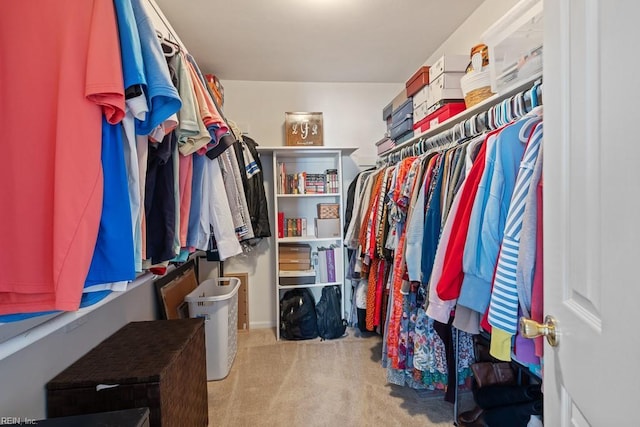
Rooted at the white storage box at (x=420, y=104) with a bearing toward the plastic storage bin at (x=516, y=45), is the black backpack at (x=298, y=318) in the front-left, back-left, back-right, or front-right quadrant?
back-right

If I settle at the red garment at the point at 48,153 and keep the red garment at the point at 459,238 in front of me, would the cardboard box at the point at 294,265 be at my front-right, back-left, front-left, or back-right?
front-left

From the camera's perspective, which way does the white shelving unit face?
toward the camera

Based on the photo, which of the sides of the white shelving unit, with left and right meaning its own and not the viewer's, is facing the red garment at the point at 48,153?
front

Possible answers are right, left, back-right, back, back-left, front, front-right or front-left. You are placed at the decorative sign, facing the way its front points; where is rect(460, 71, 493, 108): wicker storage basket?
front-left

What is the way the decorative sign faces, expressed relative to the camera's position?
facing the viewer

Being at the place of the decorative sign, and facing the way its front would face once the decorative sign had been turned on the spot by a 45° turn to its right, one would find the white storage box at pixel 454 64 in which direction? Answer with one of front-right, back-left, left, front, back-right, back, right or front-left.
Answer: left

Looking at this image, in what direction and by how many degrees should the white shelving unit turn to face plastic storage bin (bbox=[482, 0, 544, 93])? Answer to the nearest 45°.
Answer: approximately 45° to its left

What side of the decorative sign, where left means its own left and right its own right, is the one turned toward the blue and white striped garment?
front

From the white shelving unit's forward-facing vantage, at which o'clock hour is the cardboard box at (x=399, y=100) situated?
The cardboard box is roughly at 10 o'clock from the white shelving unit.

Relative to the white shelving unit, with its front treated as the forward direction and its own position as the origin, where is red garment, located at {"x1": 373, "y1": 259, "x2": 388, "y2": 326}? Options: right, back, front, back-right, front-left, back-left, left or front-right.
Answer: front-left

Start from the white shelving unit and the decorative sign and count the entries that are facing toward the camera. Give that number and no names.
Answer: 2

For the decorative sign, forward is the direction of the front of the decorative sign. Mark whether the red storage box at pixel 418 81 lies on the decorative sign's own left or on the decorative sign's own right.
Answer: on the decorative sign's own left
